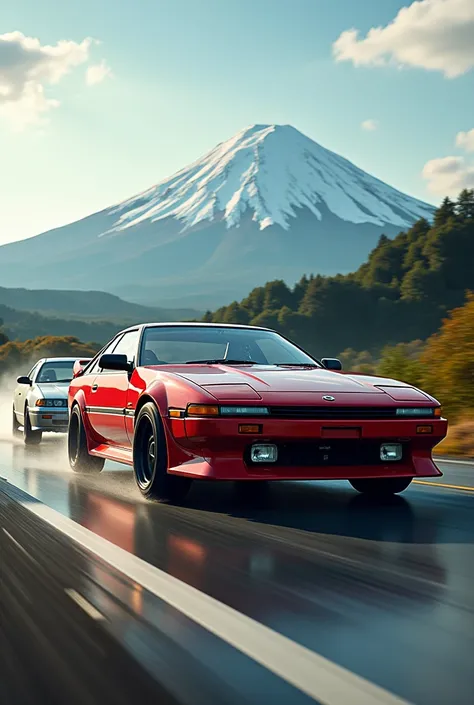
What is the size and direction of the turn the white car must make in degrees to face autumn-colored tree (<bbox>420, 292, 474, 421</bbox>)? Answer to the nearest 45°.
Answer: approximately 45° to its left

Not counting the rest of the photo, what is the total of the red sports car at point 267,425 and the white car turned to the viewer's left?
0

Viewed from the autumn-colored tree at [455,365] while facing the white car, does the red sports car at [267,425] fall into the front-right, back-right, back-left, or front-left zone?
front-left

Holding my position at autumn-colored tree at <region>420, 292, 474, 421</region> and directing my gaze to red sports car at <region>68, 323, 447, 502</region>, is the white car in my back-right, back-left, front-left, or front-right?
front-right

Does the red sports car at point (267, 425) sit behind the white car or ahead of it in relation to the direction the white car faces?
ahead

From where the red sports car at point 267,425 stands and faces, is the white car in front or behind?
behind

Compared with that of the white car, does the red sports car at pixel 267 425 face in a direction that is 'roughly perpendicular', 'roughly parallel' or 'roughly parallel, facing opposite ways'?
roughly parallel

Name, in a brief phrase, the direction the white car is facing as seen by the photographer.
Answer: facing the viewer and to the right of the viewer

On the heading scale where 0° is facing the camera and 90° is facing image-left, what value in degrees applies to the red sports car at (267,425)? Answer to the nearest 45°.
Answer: approximately 315°
